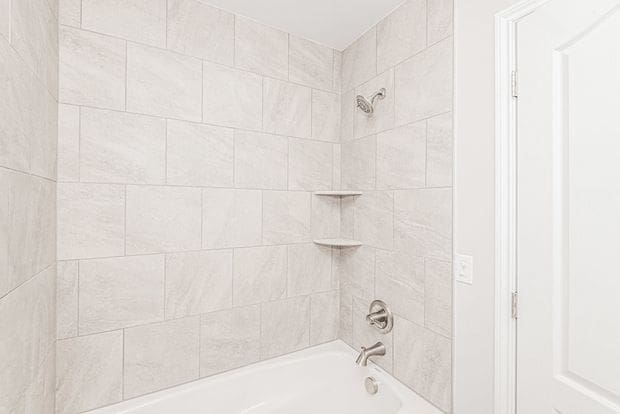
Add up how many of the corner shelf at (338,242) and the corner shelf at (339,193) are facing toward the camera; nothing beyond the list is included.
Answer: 2

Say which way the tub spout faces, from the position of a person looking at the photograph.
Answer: facing the viewer and to the left of the viewer

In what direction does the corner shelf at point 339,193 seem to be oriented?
toward the camera

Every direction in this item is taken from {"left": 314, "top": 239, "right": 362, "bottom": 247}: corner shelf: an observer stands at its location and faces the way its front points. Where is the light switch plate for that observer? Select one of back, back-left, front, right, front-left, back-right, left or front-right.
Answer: front-left

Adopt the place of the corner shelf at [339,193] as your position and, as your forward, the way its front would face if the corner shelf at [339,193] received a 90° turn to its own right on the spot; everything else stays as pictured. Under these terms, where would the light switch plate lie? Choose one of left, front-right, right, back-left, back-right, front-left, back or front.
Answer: back-left

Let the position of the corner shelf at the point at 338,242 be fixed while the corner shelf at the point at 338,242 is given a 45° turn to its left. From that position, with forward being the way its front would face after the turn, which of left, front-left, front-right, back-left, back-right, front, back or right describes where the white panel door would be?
front

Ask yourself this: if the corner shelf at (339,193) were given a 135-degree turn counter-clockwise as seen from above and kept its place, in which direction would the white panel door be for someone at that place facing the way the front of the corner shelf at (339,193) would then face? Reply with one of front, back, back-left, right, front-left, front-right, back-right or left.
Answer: right

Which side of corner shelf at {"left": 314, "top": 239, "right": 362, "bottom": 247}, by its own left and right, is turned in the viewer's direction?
front

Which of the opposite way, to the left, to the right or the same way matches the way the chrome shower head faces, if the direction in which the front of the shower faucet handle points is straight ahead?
the same way
